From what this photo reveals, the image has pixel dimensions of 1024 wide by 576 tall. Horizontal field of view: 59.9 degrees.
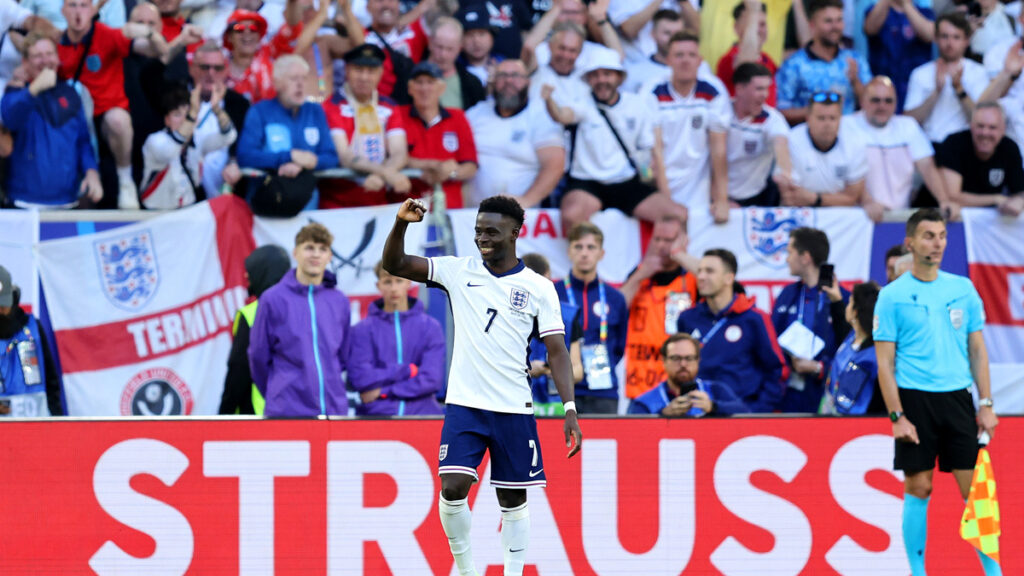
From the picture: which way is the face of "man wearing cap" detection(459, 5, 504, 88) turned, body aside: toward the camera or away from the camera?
toward the camera

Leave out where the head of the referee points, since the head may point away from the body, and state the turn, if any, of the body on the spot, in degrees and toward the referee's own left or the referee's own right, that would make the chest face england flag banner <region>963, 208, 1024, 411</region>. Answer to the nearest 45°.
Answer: approximately 180°

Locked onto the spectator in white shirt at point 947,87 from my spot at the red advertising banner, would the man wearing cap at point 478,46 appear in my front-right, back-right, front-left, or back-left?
front-left

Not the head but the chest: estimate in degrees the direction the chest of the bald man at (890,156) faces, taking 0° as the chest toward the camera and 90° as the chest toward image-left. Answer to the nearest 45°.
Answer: approximately 0°

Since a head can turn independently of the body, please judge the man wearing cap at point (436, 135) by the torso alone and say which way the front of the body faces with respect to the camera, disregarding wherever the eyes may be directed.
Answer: toward the camera

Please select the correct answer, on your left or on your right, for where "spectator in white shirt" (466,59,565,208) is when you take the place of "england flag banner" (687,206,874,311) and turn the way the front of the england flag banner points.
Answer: on your right

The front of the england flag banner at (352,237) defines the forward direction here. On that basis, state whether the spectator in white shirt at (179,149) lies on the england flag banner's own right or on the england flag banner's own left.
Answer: on the england flag banner's own right

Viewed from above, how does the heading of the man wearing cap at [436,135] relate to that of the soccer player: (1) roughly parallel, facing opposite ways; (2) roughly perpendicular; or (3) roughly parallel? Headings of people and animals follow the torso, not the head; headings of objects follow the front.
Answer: roughly parallel

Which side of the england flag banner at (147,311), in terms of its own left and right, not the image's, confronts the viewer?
front

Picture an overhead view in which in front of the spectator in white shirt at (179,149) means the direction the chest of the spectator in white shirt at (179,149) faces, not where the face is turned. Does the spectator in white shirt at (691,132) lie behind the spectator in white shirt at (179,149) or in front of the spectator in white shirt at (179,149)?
in front

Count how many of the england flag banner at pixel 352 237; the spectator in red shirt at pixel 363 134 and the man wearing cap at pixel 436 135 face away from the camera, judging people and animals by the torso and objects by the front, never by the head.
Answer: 0

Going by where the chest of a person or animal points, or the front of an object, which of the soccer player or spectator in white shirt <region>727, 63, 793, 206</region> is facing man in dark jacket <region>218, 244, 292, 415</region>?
the spectator in white shirt

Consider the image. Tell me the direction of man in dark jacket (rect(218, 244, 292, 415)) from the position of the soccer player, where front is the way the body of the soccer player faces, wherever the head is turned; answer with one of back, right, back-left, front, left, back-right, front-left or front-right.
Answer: back-right

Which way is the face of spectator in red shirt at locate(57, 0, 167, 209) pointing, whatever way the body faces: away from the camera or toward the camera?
toward the camera

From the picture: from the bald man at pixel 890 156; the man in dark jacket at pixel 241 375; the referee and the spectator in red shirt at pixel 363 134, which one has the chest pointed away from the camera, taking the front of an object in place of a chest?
the man in dark jacket

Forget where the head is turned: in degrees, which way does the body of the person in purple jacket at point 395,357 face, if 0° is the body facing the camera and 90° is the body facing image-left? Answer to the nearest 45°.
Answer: approximately 0°
